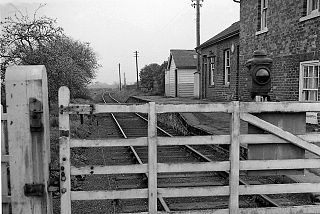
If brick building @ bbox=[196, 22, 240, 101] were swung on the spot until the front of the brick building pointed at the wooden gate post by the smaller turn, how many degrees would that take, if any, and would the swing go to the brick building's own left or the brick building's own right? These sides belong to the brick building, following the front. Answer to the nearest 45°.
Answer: approximately 45° to the brick building's own left

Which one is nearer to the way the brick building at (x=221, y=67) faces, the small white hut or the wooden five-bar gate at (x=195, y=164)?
the wooden five-bar gate

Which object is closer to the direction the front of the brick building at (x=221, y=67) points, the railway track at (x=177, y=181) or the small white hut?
the railway track

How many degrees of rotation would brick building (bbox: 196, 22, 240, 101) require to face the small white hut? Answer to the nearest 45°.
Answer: approximately 135° to its right

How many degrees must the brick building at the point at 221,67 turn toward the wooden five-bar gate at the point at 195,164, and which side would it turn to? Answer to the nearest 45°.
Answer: approximately 45° to its left

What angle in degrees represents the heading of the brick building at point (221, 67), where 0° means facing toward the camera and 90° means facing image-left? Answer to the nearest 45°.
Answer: approximately 45°

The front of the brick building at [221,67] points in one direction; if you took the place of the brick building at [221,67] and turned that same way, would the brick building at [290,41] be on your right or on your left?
on your left
